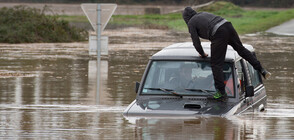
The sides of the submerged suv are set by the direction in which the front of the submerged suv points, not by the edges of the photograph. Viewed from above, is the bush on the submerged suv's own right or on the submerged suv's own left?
on the submerged suv's own right

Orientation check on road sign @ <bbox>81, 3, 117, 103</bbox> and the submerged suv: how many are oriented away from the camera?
1

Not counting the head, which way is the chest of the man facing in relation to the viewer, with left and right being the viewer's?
facing to the left of the viewer

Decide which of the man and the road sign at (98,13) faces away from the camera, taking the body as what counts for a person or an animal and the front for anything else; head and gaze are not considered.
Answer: the road sign

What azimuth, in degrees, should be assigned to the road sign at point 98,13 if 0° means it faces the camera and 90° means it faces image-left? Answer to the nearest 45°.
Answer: approximately 180°

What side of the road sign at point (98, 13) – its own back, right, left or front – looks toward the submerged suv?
back

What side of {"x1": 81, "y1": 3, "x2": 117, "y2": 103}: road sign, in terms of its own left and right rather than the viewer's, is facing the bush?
front
